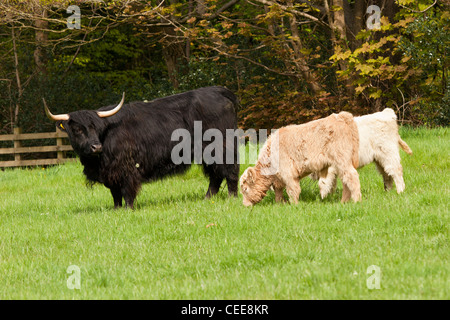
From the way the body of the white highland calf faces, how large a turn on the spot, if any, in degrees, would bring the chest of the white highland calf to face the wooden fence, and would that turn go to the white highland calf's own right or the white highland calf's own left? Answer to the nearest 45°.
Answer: approximately 45° to the white highland calf's own right

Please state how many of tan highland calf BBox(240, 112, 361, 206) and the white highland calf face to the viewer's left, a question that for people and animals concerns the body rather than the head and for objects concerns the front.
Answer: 2

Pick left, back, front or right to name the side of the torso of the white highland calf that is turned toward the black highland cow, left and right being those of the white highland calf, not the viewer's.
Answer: front

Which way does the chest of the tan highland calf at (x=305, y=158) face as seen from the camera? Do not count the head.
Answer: to the viewer's left

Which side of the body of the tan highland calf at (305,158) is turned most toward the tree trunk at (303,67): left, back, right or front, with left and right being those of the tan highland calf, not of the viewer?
right

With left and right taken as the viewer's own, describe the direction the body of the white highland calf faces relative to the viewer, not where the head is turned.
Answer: facing to the left of the viewer

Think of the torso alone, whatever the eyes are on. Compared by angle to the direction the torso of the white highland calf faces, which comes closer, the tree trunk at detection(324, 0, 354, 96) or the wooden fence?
the wooden fence

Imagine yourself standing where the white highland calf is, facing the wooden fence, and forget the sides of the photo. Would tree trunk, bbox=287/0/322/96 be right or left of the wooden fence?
right

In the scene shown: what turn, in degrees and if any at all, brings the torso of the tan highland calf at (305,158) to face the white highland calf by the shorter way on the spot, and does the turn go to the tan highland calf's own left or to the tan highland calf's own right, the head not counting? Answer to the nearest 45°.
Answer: approximately 135° to the tan highland calf's own right

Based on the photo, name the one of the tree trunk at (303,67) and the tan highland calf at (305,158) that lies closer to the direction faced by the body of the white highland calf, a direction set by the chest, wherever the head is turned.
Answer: the tan highland calf

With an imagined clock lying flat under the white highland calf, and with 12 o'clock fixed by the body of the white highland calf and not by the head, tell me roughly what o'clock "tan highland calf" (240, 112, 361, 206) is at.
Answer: The tan highland calf is roughly at 11 o'clock from the white highland calf.

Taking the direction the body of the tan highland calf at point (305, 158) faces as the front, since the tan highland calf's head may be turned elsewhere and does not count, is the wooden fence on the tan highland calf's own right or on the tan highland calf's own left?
on the tan highland calf's own right

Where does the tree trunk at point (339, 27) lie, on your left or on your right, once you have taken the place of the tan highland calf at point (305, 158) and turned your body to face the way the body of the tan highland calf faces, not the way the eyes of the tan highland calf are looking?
on your right
